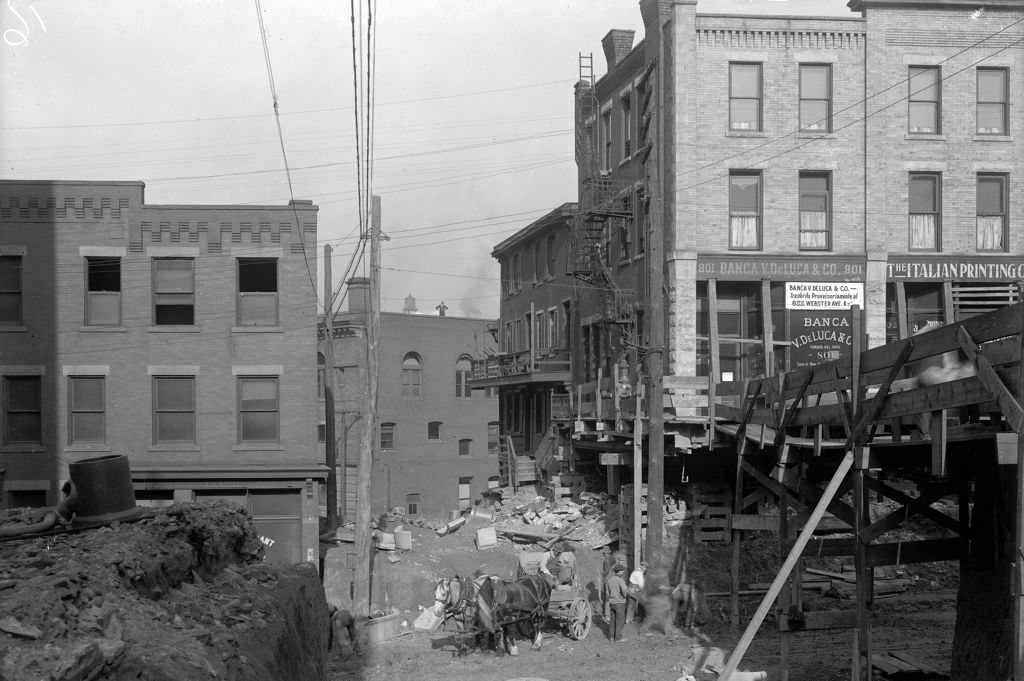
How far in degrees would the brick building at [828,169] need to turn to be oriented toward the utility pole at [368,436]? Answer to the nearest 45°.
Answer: approximately 45° to its right

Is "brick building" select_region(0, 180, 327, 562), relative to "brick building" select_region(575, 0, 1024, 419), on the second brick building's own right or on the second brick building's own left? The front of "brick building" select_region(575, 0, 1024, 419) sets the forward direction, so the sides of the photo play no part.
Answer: on the second brick building's own right

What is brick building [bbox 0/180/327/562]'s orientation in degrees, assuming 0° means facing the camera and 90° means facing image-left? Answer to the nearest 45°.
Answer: approximately 0°

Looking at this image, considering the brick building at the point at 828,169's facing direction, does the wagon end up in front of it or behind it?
in front

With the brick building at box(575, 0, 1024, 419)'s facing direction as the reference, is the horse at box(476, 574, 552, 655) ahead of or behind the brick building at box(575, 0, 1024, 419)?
ahead

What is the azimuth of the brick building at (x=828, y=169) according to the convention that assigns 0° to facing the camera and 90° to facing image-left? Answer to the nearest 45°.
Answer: approximately 0°

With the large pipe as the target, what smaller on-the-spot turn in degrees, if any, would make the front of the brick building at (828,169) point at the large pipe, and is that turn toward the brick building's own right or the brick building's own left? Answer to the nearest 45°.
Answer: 0° — it already faces it

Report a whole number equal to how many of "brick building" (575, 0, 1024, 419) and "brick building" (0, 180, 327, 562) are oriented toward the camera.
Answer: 2
